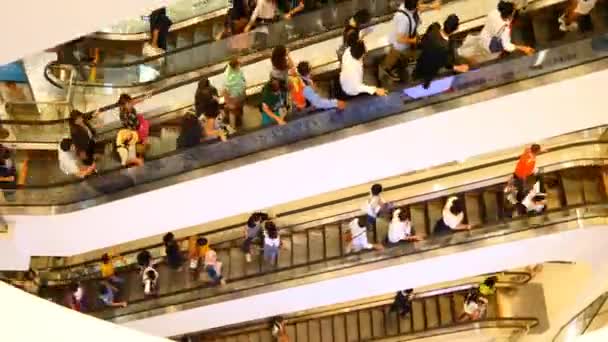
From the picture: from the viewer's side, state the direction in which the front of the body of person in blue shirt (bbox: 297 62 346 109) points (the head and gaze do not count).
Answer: to the viewer's right

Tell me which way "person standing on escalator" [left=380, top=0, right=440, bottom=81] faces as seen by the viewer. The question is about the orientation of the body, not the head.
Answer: to the viewer's right

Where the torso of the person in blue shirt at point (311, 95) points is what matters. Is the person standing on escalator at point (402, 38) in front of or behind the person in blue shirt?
in front

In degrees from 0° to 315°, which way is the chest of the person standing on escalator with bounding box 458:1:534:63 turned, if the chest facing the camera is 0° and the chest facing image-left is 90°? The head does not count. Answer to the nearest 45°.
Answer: approximately 270°

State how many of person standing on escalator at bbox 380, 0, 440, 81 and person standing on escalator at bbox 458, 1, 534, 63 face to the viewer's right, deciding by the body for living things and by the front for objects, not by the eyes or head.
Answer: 2

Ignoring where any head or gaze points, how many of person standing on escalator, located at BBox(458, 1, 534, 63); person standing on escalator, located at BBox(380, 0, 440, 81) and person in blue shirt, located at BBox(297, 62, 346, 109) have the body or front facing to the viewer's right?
3

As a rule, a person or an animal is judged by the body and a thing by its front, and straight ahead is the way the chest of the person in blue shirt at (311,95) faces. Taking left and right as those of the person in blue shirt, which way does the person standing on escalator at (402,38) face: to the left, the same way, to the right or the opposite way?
the same way

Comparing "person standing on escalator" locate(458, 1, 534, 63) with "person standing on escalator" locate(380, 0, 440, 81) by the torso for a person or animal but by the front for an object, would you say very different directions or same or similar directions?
same or similar directions

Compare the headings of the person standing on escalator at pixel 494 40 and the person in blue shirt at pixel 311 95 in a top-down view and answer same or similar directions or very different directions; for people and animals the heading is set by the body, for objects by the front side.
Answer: same or similar directions

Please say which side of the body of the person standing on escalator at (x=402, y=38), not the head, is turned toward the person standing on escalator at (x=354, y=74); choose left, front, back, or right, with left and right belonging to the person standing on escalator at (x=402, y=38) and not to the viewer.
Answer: back

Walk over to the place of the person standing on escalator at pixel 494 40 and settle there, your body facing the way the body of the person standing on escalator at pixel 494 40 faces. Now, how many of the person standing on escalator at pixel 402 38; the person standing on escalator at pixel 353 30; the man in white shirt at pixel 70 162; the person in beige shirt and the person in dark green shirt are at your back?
5
